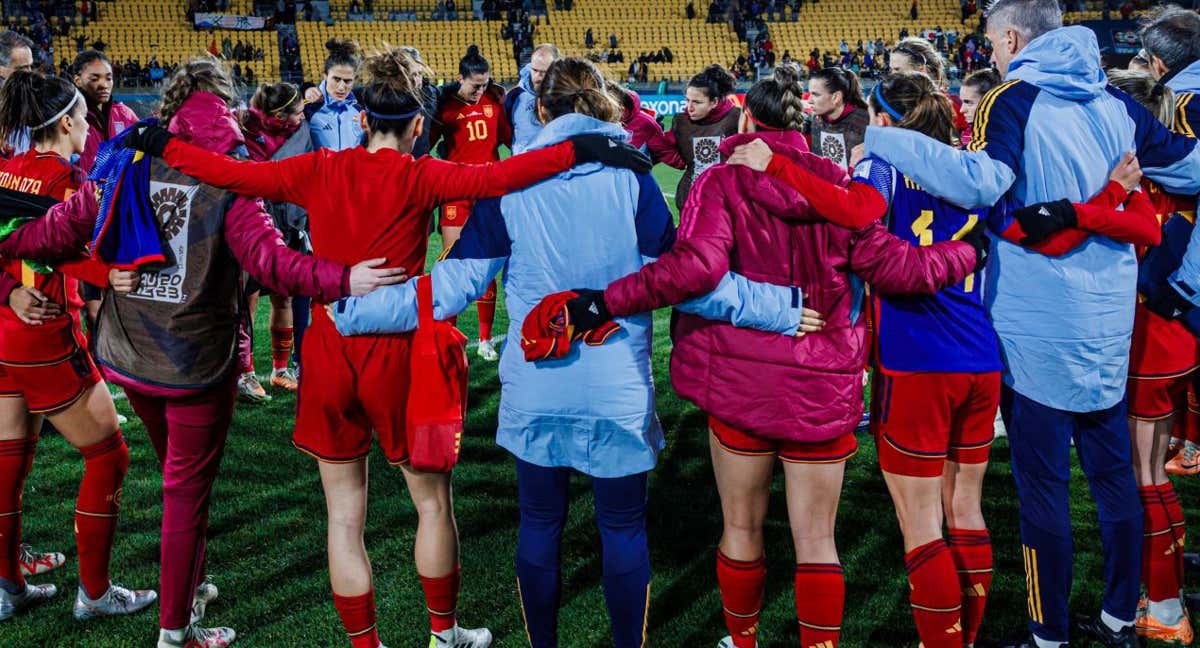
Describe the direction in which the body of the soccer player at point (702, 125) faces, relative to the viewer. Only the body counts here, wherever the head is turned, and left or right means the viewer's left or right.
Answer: facing the viewer and to the left of the viewer

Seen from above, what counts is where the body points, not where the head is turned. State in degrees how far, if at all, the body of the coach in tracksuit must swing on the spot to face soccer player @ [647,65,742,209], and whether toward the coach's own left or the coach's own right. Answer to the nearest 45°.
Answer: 0° — they already face them

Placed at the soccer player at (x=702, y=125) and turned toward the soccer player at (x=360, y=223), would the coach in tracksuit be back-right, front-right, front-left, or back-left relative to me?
front-left

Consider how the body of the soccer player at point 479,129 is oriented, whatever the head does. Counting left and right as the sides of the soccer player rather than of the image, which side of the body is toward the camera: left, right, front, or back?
front

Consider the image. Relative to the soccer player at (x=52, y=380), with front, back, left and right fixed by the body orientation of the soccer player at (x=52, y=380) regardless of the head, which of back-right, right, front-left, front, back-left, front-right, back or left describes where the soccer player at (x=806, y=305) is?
right

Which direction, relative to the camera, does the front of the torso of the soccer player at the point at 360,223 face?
away from the camera

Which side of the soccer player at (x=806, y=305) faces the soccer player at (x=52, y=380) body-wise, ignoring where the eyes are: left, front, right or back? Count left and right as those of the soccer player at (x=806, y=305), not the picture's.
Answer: left

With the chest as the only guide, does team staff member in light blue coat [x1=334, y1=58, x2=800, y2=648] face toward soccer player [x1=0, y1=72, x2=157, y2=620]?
no

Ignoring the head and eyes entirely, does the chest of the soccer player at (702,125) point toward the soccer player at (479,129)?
no

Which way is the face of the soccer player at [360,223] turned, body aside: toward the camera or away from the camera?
away from the camera

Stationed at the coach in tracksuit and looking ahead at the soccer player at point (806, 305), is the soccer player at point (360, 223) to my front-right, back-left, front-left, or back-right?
front-right

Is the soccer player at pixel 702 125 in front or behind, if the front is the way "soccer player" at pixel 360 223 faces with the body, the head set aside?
in front

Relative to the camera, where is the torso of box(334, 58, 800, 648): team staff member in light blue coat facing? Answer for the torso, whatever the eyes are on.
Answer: away from the camera

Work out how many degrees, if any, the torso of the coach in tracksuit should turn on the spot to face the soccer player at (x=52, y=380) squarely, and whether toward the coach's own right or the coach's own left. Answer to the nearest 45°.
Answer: approximately 45° to the coach's own left

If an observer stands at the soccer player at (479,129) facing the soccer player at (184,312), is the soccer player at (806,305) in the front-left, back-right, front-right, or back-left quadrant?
front-left

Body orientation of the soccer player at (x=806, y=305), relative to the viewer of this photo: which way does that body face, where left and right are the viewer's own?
facing away from the viewer
